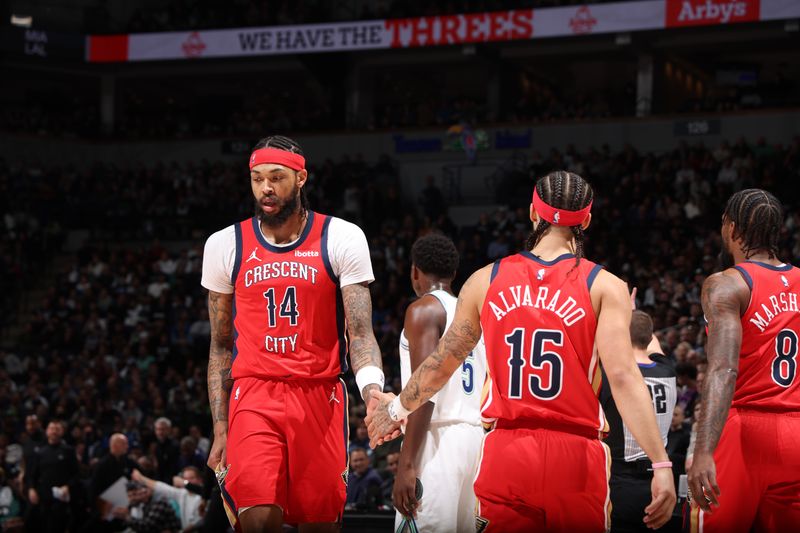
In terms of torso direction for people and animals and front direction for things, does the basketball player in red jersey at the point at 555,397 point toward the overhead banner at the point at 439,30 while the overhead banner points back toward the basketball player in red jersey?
yes

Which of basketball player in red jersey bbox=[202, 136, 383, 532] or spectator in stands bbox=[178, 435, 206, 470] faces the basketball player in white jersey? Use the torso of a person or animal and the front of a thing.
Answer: the spectator in stands

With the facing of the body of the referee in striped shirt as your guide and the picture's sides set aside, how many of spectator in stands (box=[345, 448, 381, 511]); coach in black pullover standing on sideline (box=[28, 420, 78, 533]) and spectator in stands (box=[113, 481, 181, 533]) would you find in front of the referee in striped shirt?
3

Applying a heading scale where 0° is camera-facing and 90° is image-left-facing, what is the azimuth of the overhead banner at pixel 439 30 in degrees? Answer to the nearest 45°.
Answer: approximately 0°

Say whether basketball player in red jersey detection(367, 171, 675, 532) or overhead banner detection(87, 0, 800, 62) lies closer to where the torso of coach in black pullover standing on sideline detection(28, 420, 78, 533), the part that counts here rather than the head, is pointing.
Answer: the basketball player in red jersey

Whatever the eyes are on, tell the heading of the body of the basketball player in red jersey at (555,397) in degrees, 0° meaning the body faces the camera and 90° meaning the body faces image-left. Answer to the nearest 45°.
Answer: approximately 180°

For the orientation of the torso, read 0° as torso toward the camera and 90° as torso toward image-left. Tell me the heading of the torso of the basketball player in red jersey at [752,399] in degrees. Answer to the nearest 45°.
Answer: approximately 135°

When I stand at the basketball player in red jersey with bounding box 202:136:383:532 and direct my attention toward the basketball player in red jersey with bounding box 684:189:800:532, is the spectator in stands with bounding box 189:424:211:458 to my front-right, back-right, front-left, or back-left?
back-left
